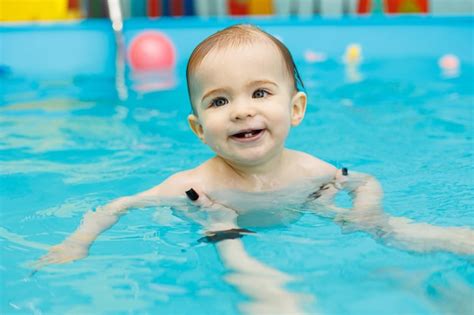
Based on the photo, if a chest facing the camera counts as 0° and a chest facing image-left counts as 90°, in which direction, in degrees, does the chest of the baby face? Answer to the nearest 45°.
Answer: approximately 0°

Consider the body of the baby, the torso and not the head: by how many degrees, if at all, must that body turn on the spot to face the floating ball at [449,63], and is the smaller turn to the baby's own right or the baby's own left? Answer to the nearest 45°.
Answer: approximately 135° to the baby's own left

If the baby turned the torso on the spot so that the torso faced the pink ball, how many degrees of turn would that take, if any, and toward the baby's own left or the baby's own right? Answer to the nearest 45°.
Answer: approximately 180°

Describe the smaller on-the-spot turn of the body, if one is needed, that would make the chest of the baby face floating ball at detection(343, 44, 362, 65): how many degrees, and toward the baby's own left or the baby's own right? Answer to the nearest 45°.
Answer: approximately 180°
